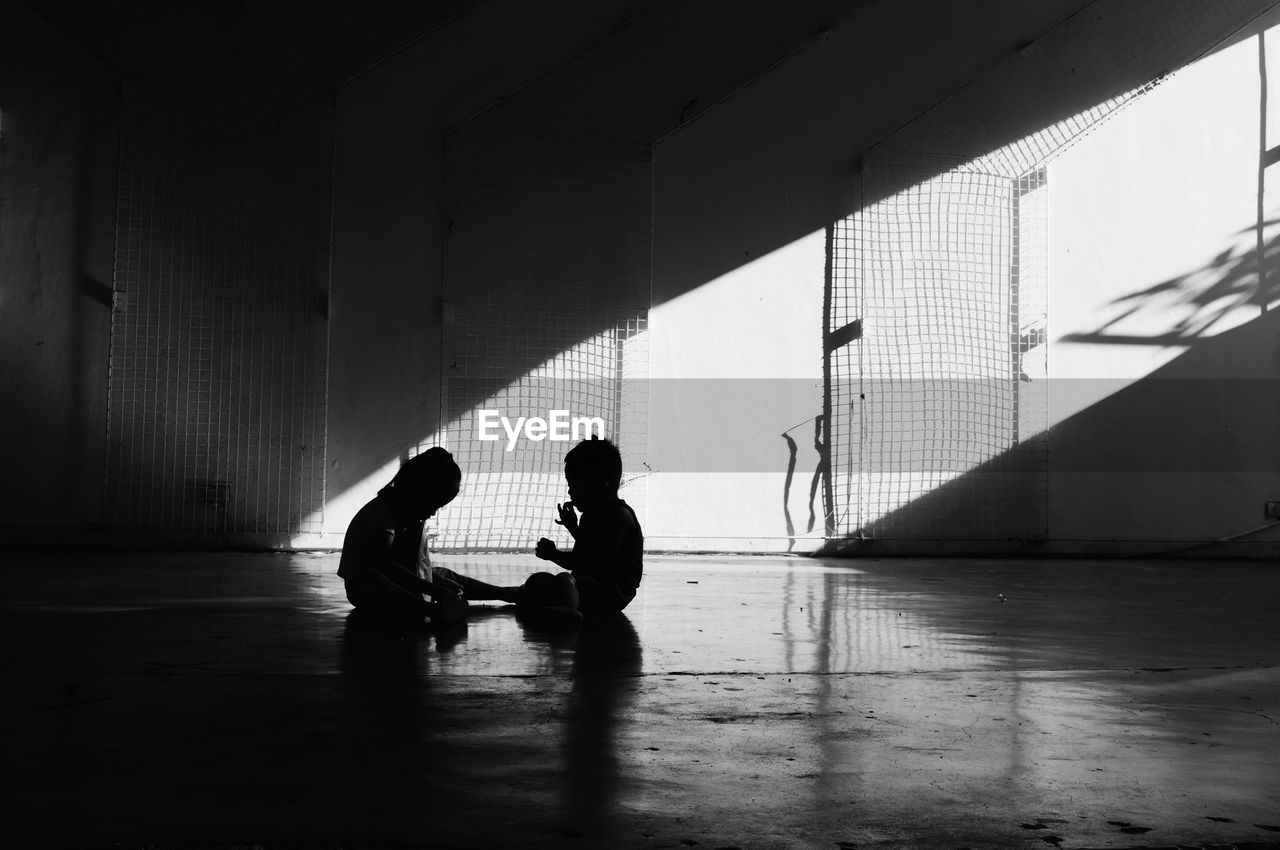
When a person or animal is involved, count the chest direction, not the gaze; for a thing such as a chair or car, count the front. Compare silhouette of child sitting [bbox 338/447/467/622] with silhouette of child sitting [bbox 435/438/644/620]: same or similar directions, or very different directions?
very different directions

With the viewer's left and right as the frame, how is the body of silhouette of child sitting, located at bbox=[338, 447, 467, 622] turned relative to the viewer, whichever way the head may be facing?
facing to the right of the viewer

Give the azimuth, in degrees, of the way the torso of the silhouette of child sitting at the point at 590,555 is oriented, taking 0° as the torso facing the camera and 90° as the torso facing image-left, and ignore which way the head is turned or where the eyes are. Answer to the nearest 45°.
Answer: approximately 90°

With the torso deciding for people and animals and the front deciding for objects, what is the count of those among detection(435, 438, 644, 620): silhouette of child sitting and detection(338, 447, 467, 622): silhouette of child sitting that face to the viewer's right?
1
